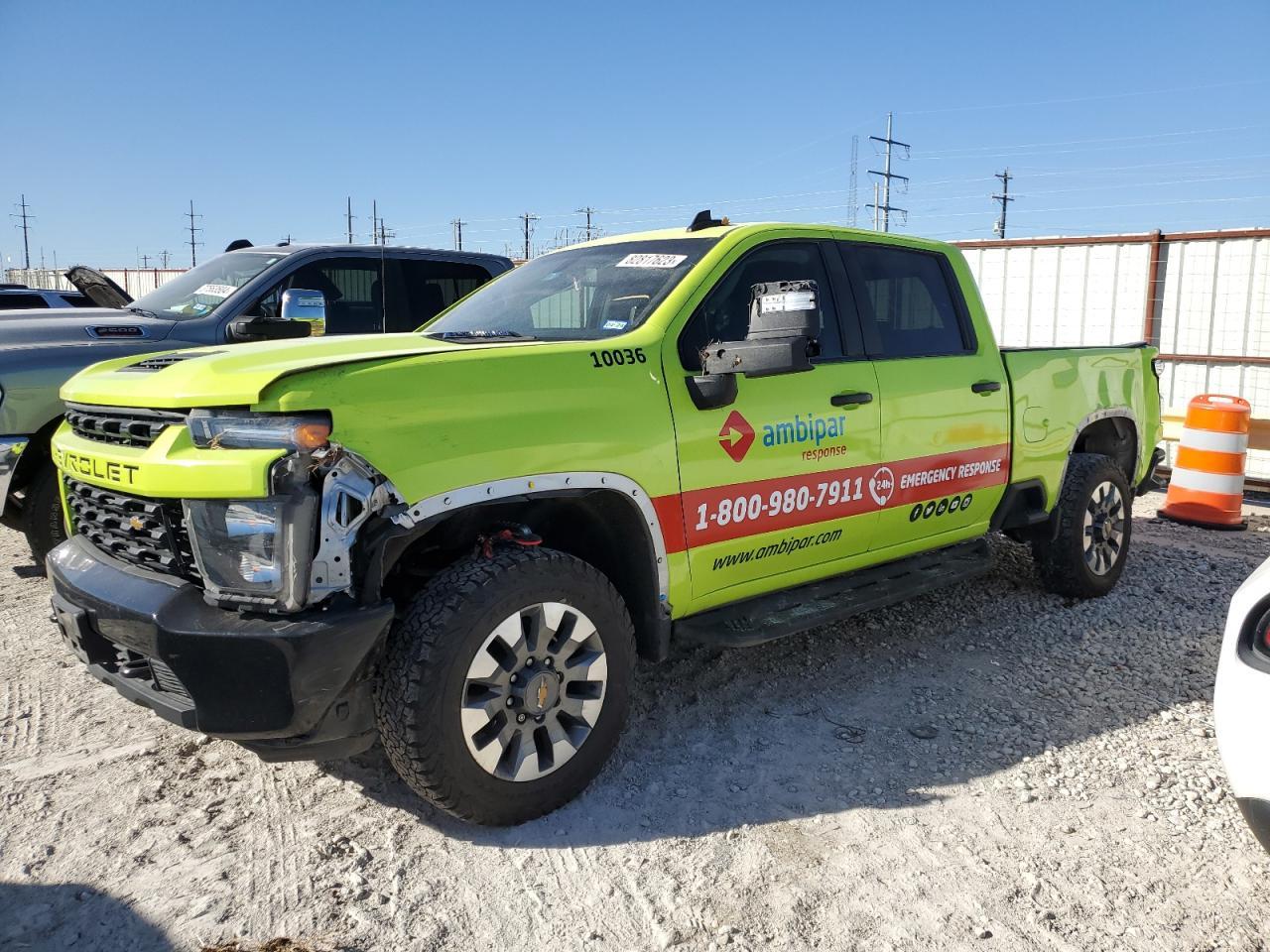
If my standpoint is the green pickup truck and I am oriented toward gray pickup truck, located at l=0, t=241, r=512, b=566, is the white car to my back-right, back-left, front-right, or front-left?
back-right

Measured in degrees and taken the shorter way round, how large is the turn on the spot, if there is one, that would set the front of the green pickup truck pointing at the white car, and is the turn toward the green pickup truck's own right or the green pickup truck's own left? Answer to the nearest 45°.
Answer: approximately 135° to the green pickup truck's own left

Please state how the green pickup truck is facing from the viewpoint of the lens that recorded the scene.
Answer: facing the viewer and to the left of the viewer

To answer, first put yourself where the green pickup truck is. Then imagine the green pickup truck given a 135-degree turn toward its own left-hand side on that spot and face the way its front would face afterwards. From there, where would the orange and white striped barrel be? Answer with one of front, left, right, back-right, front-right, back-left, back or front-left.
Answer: front-left

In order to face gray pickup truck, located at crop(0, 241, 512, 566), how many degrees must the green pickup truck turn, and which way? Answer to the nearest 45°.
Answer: approximately 90° to its right
